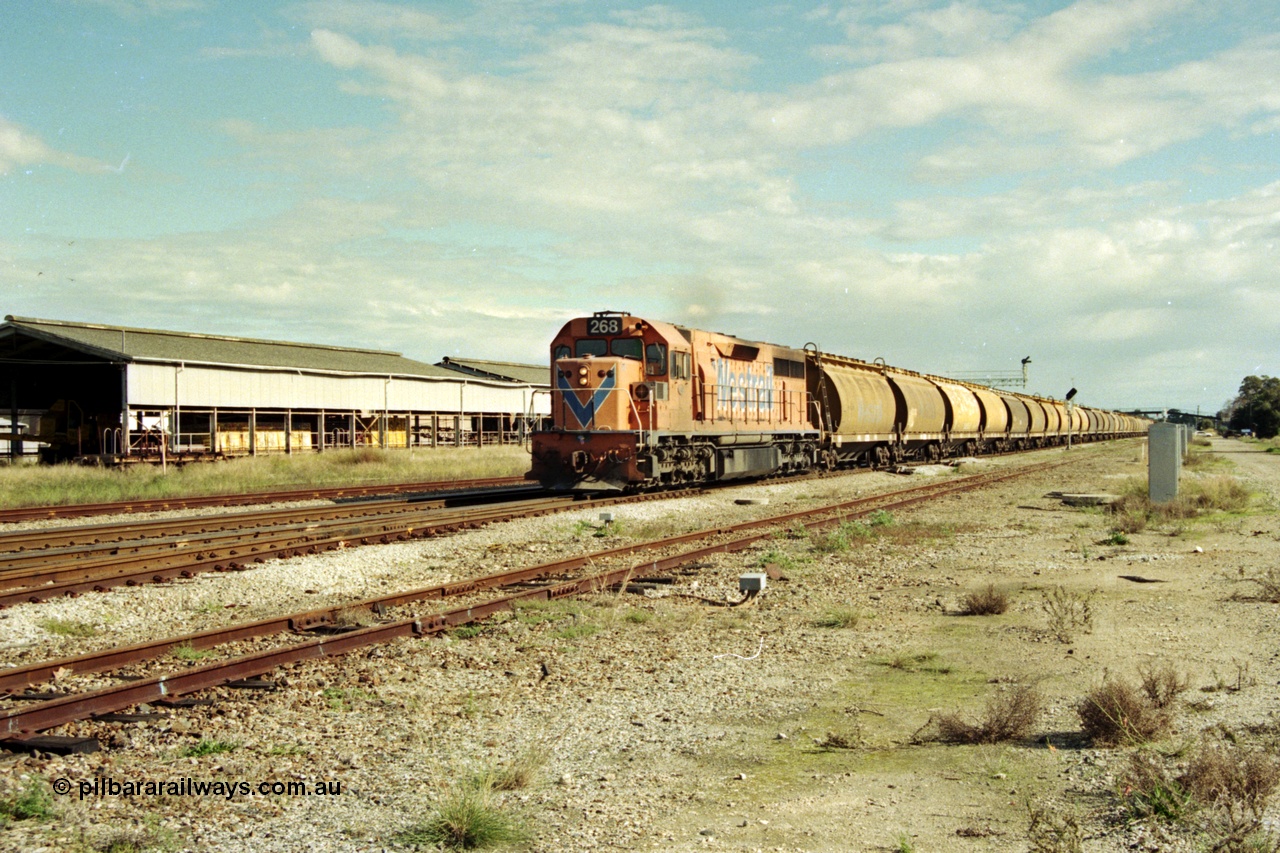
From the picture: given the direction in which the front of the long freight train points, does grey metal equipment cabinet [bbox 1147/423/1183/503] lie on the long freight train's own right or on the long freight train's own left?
on the long freight train's own left

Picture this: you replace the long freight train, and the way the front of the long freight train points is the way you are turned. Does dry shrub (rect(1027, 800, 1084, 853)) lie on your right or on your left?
on your left

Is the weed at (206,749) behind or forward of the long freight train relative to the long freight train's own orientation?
forward

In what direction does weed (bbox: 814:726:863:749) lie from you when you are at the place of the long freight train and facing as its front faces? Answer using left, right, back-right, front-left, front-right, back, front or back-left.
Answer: front-left

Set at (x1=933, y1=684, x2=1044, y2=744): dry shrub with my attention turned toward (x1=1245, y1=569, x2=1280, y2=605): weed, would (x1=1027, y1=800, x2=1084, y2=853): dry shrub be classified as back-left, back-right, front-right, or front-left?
back-right

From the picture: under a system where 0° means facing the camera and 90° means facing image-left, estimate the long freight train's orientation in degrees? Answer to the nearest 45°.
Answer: approximately 45°

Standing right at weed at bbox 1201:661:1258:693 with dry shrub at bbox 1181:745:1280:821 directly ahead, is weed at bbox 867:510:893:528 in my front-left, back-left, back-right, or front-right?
back-right
